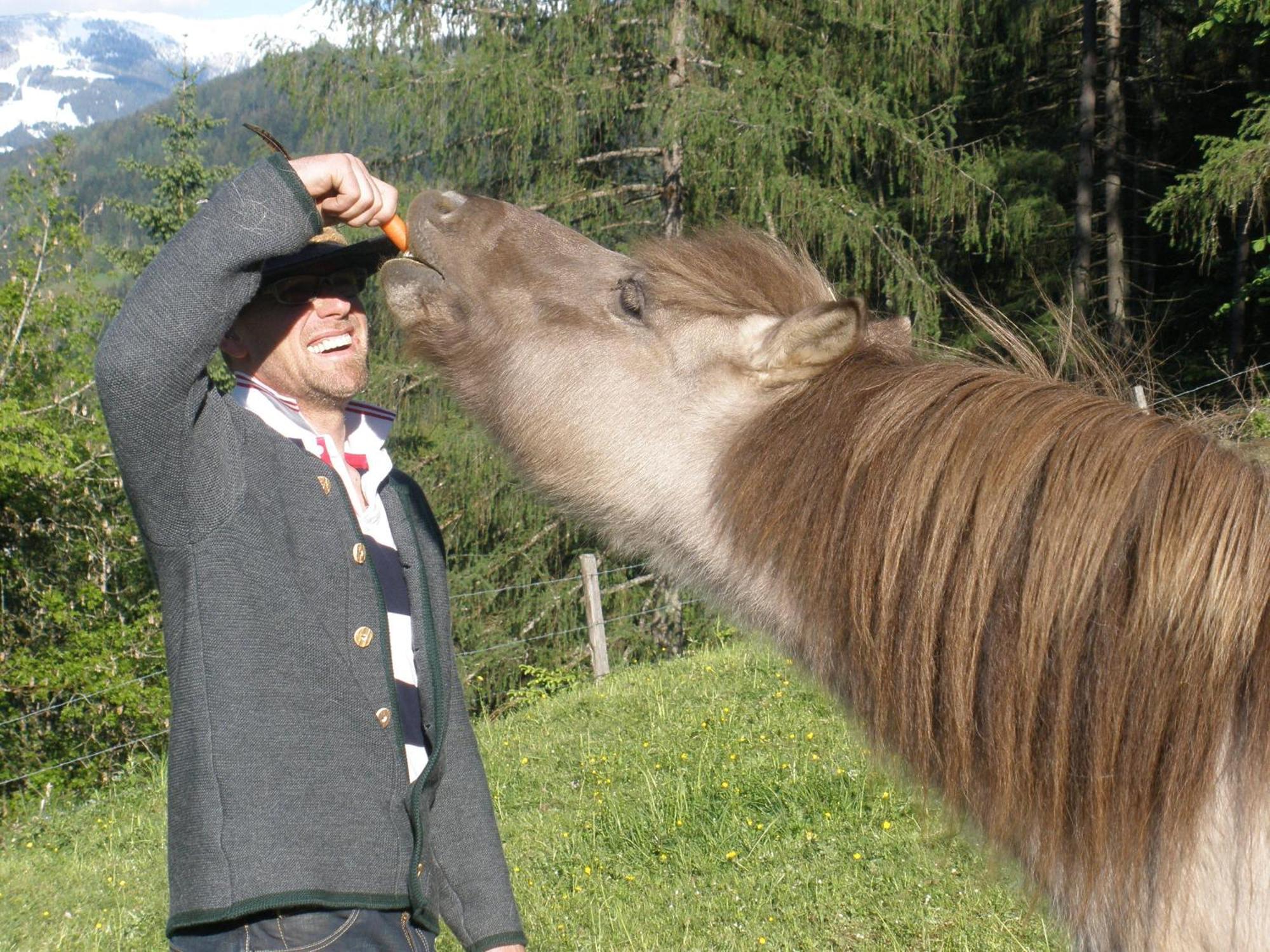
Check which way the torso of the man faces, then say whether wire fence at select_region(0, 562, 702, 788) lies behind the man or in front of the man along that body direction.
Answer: behind

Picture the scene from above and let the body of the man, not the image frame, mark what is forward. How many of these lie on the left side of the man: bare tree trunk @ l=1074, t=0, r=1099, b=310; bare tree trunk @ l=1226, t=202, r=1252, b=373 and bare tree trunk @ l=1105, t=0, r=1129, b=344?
3

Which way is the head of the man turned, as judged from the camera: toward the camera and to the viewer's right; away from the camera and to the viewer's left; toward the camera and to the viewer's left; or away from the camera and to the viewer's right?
toward the camera and to the viewer's right

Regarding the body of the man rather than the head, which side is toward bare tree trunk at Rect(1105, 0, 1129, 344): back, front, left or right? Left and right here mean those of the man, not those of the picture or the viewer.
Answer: left

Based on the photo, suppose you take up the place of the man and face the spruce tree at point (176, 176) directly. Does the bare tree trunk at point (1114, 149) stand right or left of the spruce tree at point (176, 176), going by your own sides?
right

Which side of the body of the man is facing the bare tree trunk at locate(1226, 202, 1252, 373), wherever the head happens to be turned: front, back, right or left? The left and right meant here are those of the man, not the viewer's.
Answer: left

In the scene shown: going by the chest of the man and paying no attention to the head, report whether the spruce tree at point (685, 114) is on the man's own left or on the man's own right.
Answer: on the man's own left

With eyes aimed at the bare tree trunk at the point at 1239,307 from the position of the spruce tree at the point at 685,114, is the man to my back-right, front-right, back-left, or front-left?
back-right

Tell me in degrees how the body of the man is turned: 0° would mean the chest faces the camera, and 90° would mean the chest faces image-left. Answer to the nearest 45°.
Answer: approximately 315°
